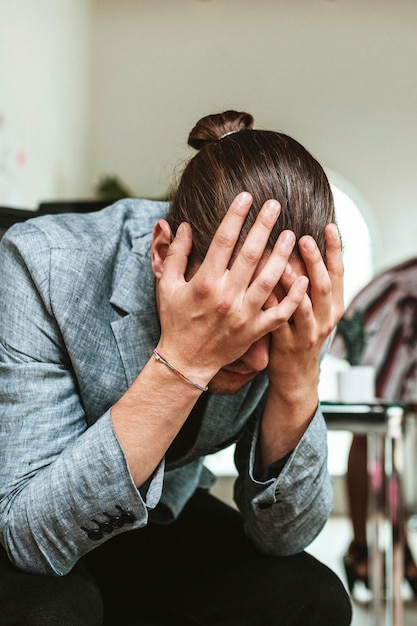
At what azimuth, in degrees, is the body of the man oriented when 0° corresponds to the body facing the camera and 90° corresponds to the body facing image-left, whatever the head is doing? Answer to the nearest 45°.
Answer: approximately 315°

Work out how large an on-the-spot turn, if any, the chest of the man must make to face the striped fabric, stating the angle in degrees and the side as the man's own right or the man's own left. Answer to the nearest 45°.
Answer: approximately 90° to the man's own left

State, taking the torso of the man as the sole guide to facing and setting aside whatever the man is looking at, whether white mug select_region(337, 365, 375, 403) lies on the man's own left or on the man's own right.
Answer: on the man's own left

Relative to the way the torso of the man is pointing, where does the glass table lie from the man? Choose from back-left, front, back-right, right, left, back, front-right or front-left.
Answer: left
